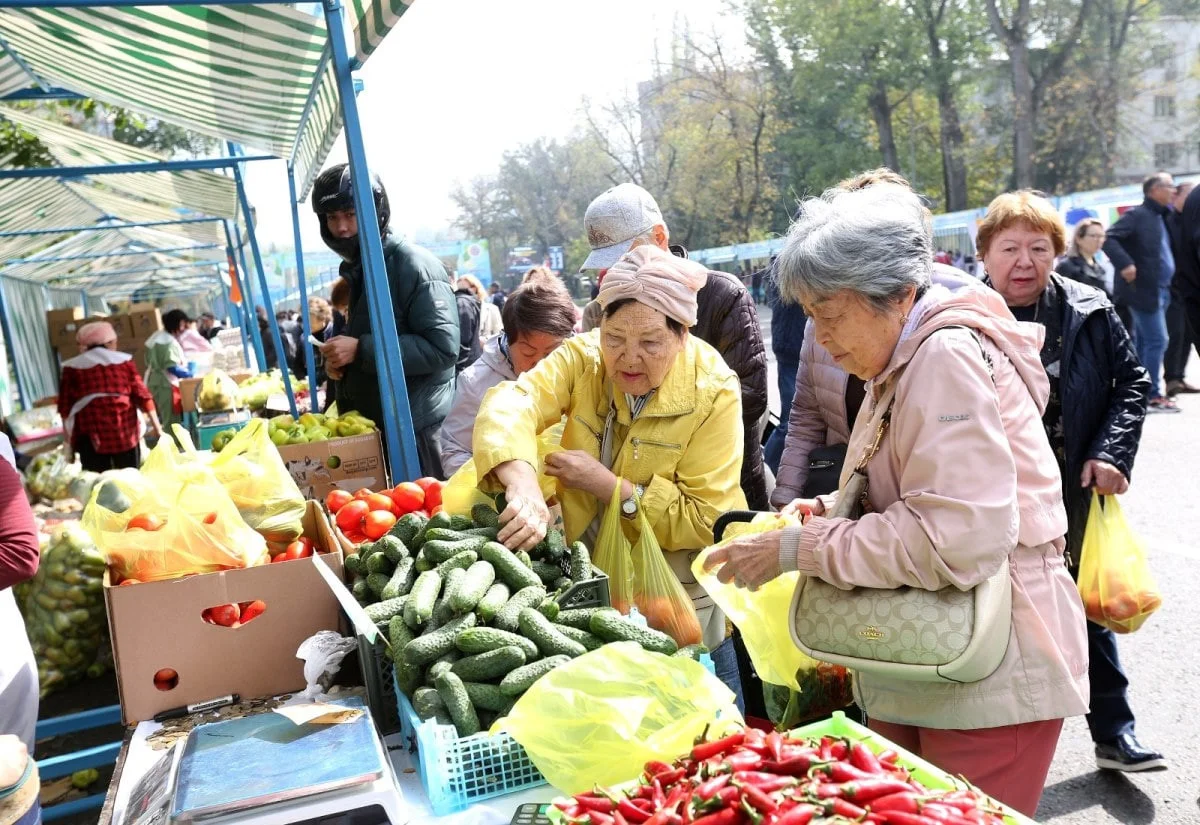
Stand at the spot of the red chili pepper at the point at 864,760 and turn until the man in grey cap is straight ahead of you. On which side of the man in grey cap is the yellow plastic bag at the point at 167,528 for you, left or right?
left

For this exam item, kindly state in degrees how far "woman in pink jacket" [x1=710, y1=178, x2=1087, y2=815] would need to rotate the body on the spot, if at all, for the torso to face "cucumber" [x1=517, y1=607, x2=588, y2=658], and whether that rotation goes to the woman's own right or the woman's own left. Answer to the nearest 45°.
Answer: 0° — they already face it

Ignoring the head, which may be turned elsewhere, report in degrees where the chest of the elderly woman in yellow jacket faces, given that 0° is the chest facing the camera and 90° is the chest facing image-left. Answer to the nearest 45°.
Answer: approximately 45°

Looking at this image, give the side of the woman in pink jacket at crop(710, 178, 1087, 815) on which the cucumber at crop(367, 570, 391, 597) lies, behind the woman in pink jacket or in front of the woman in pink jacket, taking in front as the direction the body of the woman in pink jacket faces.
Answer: in front

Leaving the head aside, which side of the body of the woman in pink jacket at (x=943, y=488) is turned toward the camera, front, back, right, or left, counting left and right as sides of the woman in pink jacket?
left

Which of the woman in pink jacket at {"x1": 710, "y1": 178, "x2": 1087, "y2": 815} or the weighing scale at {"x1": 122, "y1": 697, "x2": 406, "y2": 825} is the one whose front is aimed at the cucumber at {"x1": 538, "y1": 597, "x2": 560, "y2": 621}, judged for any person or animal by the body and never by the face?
the woman in pink jacket

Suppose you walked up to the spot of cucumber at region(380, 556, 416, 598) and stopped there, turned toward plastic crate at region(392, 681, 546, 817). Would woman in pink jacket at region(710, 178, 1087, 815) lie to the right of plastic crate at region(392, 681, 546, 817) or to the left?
left

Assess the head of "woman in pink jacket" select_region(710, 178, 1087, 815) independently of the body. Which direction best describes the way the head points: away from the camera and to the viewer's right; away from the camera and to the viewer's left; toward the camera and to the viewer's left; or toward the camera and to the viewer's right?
toward the camera and to the viewer's left

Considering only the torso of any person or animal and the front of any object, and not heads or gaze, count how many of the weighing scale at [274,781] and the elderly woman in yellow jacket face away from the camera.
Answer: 0

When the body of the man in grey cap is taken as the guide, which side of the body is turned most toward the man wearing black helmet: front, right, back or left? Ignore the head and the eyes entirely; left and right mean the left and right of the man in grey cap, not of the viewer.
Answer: right

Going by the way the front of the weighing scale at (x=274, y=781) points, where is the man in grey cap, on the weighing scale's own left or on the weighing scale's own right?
on the weighing scale's own left

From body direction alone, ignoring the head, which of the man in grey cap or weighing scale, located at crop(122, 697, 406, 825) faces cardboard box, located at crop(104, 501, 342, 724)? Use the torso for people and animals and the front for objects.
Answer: the man in grey cap

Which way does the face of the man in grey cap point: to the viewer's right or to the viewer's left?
to the viewer's left

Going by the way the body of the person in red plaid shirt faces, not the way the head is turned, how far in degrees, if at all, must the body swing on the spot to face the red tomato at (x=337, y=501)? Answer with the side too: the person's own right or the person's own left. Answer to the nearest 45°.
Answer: approximately 180°

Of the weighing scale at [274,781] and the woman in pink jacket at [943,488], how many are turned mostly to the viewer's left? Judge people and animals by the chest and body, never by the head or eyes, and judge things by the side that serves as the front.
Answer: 1
